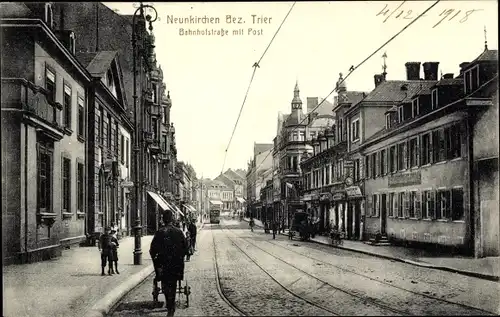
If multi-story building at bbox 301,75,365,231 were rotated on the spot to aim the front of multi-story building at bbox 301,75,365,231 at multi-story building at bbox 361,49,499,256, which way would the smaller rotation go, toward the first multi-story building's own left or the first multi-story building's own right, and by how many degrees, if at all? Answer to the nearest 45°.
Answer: approximately 45° to the first multi-story building's own left

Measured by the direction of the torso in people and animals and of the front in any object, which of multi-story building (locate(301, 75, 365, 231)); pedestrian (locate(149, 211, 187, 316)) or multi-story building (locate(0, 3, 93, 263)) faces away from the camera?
the pedestrian

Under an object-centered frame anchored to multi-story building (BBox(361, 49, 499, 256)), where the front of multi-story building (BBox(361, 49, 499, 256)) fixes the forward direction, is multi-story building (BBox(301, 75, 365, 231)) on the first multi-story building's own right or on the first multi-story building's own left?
on the first multi-story building's own right

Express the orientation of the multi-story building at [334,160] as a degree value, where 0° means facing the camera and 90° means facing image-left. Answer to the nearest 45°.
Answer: approximately 45°

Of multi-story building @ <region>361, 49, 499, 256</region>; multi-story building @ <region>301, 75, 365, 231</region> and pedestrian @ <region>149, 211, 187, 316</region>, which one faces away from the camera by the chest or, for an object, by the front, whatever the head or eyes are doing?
the pedestrian

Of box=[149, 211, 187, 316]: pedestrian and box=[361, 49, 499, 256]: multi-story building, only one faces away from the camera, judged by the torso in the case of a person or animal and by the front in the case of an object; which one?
the pedestrian

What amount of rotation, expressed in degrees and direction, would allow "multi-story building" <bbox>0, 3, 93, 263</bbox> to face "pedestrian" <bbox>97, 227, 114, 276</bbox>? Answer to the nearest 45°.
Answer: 0° — it already faces them

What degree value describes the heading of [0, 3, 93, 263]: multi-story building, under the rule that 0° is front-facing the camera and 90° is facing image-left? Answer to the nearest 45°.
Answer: approximately 315°

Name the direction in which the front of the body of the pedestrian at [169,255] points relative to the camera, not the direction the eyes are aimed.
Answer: away from the camera
